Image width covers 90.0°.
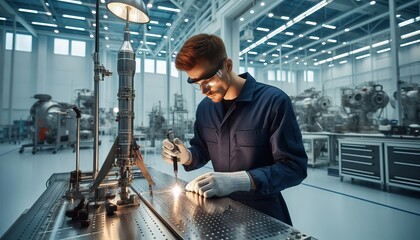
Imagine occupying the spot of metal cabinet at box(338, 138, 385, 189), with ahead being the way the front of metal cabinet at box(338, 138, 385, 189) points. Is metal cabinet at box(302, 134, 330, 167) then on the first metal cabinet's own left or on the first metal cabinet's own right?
on the first metal cabinet's own right

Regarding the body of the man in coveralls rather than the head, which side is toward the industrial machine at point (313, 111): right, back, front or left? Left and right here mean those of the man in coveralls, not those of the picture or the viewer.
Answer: back

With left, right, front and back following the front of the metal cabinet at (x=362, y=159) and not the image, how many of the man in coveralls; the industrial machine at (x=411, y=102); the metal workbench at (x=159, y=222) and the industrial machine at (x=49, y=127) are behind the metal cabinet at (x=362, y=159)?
1

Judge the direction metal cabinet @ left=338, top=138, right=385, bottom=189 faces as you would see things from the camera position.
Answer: facing the viewer and to the left of the viewer

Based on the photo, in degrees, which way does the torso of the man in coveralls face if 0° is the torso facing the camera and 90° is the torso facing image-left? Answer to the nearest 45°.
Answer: approximately 45°

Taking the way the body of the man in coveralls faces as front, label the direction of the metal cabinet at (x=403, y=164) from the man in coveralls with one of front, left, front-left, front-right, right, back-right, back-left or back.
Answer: back

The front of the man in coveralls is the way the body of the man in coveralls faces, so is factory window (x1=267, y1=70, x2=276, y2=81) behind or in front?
behind

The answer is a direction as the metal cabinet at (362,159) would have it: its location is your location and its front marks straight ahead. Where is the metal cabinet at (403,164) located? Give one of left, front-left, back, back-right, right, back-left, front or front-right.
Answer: left

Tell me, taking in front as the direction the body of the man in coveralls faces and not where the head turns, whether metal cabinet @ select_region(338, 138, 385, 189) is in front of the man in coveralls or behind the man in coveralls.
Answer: behind

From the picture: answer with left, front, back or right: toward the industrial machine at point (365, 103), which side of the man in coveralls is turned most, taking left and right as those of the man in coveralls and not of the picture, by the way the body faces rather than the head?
back

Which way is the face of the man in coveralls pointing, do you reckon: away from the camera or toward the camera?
toward the camera

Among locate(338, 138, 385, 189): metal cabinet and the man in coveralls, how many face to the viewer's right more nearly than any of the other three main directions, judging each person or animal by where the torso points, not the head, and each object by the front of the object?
0
